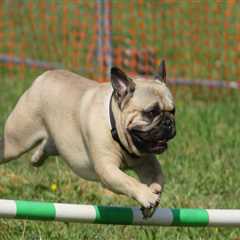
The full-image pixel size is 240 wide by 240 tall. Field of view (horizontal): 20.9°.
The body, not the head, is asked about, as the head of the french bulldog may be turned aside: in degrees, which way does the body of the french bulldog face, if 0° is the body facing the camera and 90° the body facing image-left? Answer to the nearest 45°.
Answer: approximately 315°

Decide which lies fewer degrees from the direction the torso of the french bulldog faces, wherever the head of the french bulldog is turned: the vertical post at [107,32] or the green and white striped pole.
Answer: the green and white striped pole

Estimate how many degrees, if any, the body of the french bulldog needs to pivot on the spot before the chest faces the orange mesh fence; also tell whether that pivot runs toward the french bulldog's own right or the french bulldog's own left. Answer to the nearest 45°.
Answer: approximately 135° to the french bulldog's own left

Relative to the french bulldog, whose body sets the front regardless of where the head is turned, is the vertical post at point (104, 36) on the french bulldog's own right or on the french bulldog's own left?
on the french bulldog's own left

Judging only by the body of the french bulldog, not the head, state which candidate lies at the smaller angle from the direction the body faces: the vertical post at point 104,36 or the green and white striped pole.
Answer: the green and white striped pole

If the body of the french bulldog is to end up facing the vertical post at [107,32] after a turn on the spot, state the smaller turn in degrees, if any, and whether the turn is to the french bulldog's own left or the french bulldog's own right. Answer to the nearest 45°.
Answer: approximately 135° to the french bulldog's own left
